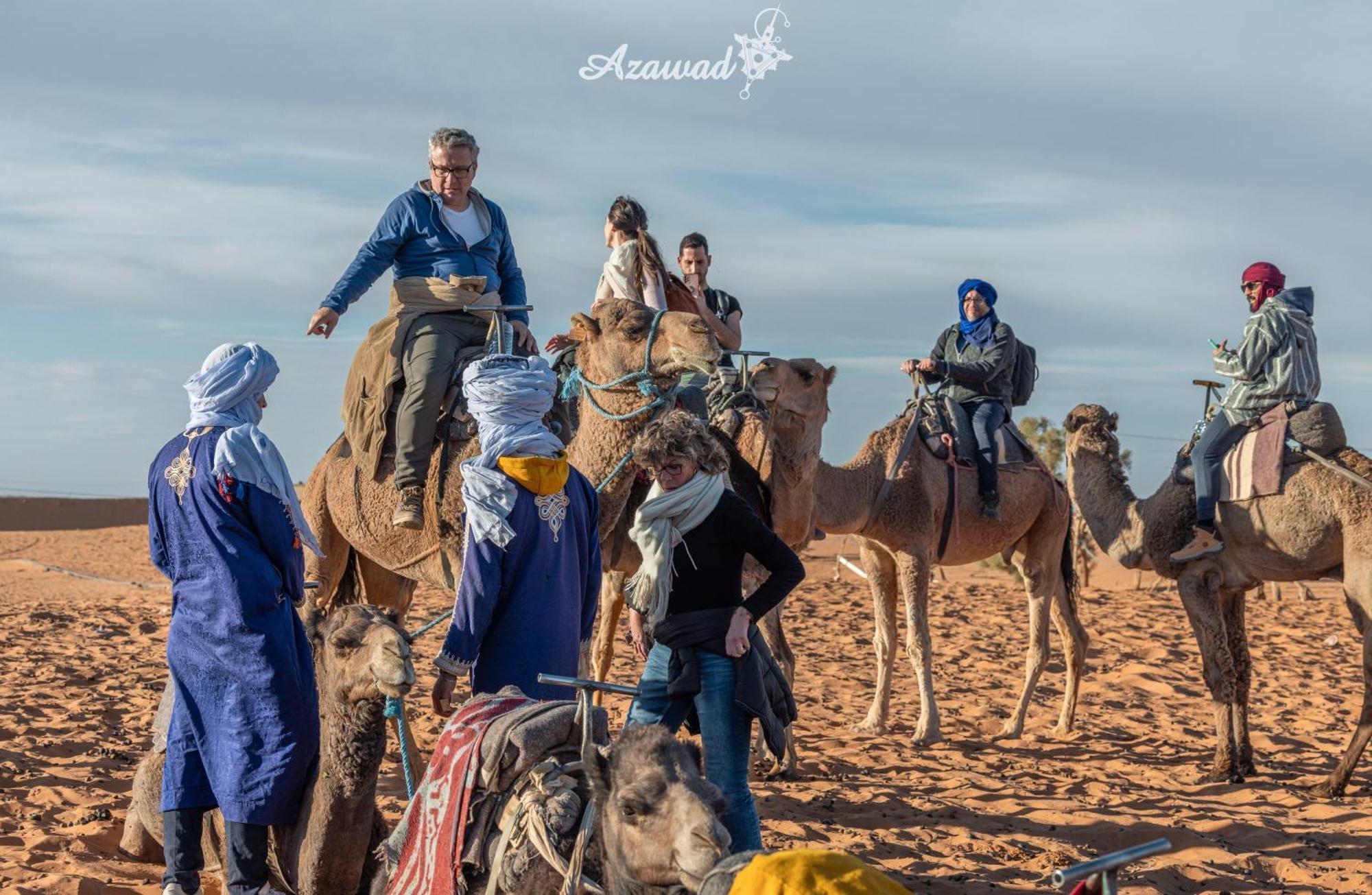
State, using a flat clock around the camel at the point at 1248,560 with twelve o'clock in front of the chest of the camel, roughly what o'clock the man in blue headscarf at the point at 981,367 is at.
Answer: The man in blue headscarf is roughly at 1 o'clock from the camel.

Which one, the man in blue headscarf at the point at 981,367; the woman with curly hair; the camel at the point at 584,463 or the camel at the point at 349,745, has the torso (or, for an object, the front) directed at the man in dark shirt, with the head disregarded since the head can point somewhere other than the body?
the man in blue headscarf

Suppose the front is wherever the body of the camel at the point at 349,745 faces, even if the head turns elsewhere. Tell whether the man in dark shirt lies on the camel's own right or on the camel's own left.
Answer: on the camel's own left

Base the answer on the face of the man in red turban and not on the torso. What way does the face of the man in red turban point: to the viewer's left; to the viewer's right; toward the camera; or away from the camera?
to the viewer's left

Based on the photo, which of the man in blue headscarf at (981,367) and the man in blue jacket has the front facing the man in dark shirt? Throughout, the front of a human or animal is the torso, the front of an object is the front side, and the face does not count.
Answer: the man in blue headscarf

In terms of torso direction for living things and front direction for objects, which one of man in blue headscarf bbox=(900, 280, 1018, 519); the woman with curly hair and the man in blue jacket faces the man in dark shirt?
the man in blue headscarf

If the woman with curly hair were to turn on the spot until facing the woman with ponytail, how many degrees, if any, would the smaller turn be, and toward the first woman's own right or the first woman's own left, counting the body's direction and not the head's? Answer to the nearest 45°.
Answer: approximately 135° to the first woman's own right

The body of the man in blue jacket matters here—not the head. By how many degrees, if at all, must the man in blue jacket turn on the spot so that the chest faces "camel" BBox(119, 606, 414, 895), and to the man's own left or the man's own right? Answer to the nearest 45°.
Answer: approximately 45° to the man's own right

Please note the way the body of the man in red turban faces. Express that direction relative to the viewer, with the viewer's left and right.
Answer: facing to the left of the viewer

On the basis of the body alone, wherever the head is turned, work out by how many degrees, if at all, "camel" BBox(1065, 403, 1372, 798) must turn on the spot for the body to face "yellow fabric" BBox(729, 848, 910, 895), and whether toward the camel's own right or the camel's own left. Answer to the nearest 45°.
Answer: approximately 90° to the camel's own left

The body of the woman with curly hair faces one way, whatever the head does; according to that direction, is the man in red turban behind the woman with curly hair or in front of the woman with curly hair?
behind
